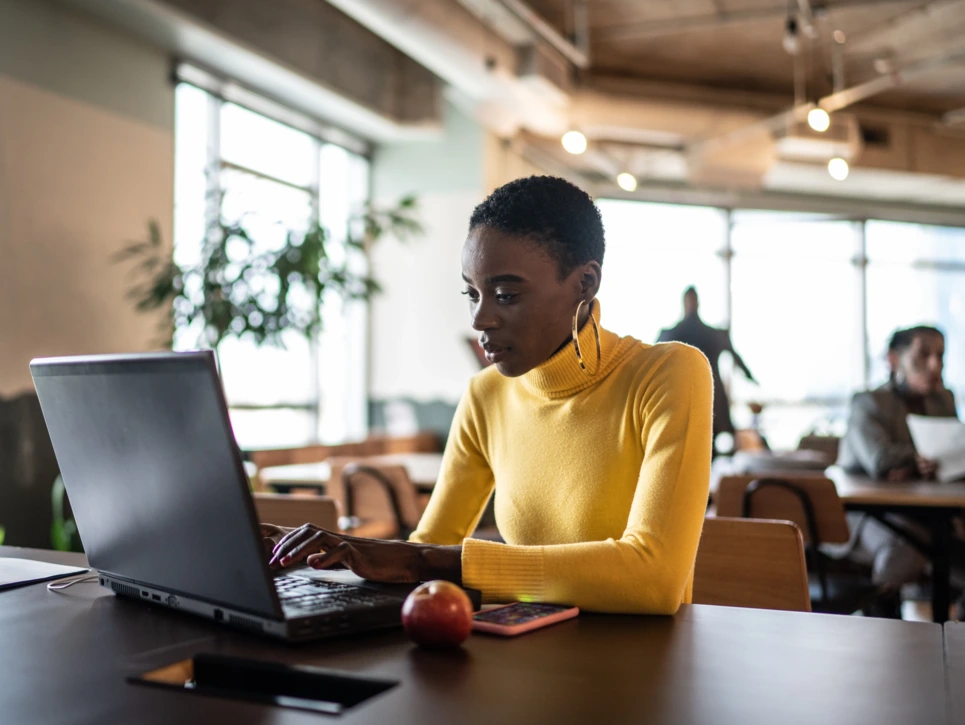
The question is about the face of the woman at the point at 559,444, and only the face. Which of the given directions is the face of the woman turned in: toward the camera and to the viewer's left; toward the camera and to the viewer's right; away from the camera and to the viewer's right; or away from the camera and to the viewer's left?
toward the camera and to the viewer's left

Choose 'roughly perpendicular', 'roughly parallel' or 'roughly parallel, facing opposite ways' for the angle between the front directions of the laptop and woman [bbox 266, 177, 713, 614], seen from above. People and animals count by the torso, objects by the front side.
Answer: roughly parallel, facing opposite ways

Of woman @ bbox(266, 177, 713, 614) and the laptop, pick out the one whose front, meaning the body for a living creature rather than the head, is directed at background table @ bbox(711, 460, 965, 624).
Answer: the laptop

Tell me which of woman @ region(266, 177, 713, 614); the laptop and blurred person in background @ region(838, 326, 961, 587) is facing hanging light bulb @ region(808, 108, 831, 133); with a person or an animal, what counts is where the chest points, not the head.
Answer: the laptop

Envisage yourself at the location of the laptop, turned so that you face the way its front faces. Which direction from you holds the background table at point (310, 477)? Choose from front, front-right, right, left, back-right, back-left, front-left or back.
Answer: front-left

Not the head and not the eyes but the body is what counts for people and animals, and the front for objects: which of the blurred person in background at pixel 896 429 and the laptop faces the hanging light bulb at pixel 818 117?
the laptop

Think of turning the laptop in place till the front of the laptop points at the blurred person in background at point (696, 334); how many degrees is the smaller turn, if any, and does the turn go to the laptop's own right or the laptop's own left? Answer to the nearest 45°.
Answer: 0° — it already faces them

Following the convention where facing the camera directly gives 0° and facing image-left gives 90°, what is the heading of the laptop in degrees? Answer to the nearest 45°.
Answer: approximately 225°

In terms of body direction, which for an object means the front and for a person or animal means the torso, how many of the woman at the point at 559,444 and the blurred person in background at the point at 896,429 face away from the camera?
0

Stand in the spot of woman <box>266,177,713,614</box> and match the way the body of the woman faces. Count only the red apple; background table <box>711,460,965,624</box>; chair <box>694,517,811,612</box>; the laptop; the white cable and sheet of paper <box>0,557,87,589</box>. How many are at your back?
2

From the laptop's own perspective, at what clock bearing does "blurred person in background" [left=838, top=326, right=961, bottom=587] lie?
The blurred person in background is roughly at 12 o'clock from the laptop.

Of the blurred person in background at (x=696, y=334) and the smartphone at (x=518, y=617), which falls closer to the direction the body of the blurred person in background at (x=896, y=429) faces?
the smartphone

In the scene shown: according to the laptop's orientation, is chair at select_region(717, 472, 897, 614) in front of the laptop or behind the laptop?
in front

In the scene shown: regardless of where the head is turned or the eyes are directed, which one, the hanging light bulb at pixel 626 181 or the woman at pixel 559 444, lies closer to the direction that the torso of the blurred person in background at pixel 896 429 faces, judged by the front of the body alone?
the woman
